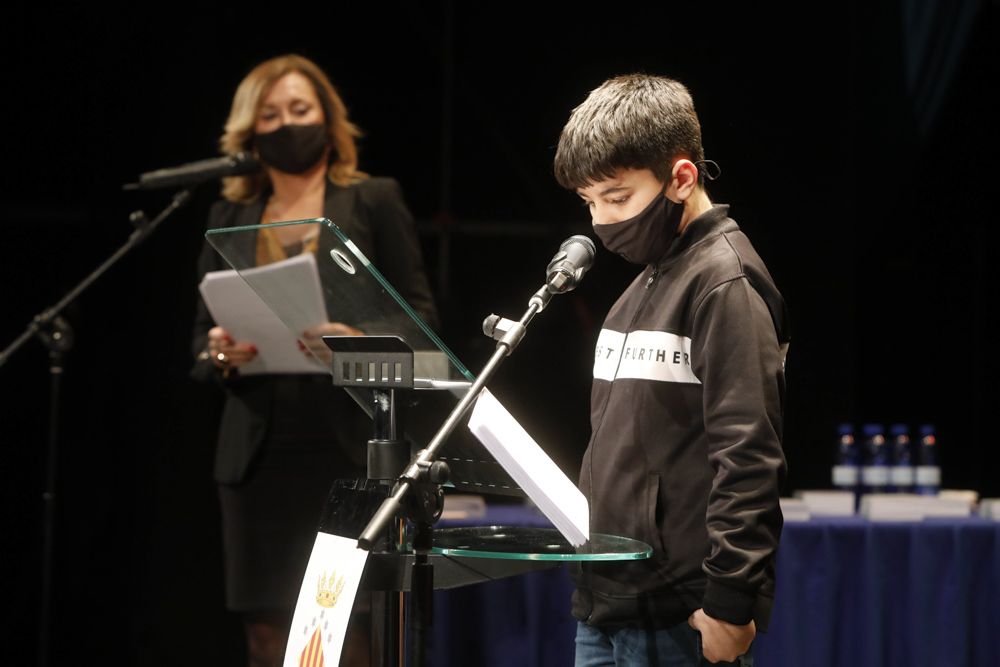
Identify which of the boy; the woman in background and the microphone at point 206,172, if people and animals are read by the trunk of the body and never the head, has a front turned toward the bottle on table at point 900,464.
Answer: the microphone

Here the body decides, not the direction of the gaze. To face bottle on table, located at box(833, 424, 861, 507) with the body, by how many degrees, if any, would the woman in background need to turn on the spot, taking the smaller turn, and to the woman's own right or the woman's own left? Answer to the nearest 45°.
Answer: approximately 90° to the woman's own left

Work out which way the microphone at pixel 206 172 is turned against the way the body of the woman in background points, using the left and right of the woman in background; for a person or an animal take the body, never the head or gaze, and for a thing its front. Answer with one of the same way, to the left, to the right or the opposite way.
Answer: to the left

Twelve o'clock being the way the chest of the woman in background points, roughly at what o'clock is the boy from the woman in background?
The boy is roughly at 11 o'clock from the woman in background.

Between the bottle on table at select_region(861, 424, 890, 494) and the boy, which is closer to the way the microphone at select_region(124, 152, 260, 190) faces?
the bottle on table

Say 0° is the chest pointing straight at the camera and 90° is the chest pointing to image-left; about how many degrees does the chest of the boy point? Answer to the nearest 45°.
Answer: approximately 45°

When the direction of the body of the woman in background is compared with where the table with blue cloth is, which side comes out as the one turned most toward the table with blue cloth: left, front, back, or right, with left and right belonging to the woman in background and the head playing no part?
left

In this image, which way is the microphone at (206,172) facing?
to the viewer's right

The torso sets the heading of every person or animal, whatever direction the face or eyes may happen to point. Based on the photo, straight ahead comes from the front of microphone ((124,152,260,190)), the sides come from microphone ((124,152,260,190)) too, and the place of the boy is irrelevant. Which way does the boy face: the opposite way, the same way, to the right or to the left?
the opposite way

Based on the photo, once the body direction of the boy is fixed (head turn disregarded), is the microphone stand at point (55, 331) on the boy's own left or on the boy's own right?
on the boy's own right

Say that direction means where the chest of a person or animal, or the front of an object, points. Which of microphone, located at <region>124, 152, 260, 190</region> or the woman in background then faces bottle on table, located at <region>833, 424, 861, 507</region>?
the microphone

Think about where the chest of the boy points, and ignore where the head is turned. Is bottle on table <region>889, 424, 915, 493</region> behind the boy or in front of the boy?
behind

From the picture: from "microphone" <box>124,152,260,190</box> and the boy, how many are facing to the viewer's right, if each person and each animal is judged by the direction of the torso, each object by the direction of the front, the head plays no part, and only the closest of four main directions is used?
1
